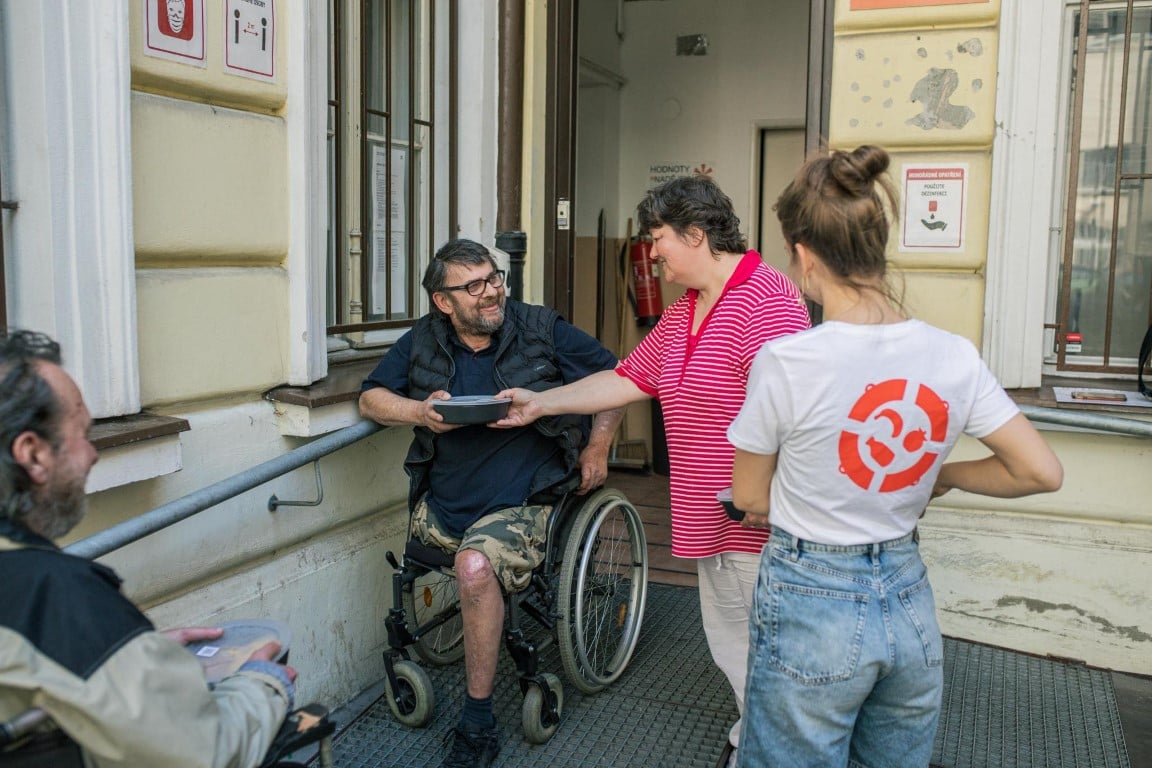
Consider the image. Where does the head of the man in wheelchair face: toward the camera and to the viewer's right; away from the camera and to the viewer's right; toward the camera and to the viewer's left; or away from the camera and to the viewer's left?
toward the camera and to the viewer's right

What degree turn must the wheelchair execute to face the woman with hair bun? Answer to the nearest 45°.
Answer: approximately 45° to its left

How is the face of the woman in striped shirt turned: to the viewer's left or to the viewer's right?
to the viewer's left

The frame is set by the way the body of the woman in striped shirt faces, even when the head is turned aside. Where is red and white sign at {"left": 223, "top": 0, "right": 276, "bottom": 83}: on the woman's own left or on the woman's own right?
on the woman's own right

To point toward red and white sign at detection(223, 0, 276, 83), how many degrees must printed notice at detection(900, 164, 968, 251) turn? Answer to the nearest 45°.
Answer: approximately 45° to its right

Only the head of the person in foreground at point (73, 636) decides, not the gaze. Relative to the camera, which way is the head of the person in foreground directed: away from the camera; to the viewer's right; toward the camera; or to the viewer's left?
to the viewer's right

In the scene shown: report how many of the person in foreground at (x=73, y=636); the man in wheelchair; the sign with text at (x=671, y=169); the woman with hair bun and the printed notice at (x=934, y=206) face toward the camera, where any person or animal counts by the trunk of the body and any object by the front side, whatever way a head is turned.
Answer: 3

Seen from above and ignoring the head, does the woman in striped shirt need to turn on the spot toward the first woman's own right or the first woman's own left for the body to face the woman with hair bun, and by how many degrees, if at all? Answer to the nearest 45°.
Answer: approximately 45° to the first woman's own left

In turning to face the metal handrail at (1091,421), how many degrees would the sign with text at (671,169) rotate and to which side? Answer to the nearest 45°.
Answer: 0° — it already faces it

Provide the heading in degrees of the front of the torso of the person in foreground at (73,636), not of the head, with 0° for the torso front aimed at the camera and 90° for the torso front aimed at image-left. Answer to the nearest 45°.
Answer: approximately 225°

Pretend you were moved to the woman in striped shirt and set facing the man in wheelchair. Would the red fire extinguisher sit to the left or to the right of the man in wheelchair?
right
